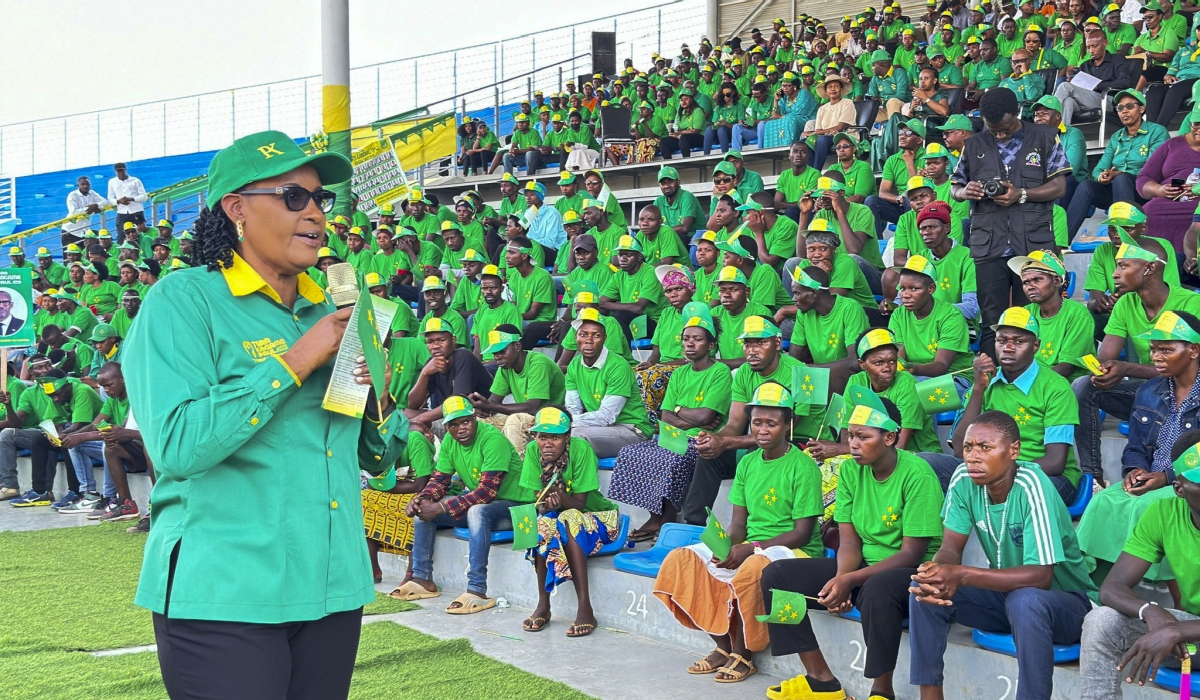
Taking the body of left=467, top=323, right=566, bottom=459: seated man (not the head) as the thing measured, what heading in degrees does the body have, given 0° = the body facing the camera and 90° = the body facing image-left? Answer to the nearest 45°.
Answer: approximately 45°

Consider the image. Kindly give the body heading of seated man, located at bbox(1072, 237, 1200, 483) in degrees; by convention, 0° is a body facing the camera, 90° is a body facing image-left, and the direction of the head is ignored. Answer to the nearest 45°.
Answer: approximately 45°

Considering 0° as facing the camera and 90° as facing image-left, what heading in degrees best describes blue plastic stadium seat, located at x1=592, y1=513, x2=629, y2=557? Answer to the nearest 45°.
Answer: approximately 45°

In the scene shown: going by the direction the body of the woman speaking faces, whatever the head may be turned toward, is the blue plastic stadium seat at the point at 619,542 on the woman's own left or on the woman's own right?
on the woman's own left

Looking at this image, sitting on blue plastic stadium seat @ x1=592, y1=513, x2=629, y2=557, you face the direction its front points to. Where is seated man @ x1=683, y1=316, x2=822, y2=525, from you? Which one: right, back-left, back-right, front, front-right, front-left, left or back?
back-left

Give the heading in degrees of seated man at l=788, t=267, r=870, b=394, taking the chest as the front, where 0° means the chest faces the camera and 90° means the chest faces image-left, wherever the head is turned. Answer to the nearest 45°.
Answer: approximately 45°

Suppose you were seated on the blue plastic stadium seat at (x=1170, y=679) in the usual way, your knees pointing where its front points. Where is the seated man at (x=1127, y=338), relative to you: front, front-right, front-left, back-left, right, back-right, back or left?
back-right
